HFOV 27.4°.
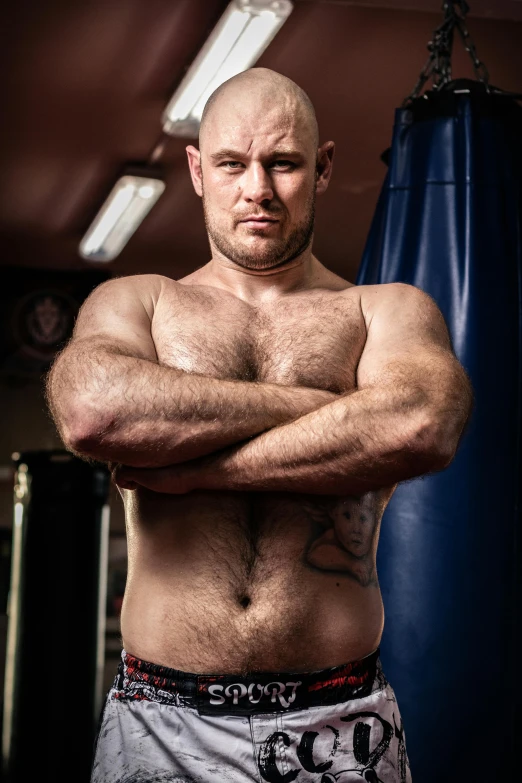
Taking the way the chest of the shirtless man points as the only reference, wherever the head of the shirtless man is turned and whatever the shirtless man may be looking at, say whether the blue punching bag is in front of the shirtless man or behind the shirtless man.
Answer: behind

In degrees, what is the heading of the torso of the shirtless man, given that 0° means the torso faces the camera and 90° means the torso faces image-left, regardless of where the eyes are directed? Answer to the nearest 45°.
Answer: approximately 0°

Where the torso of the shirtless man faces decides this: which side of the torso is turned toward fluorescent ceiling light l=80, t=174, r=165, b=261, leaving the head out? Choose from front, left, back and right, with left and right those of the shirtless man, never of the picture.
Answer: back

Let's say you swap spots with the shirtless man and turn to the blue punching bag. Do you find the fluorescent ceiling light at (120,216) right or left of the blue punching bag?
left

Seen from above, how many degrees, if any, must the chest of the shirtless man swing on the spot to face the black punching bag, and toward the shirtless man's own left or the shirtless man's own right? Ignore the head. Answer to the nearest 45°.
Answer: approximately 180°
